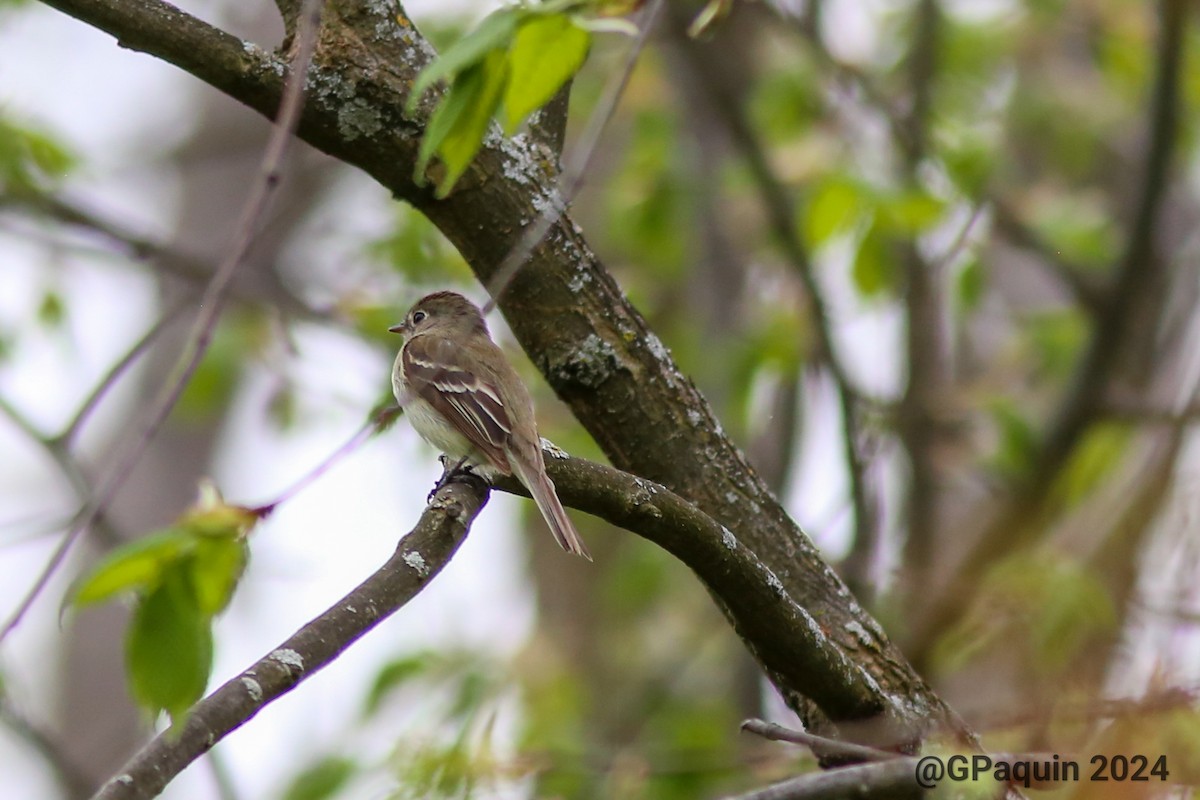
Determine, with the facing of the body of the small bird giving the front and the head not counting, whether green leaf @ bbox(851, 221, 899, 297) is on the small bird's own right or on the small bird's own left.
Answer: on the small bird's own right

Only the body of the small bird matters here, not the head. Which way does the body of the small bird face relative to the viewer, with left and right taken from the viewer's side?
facing away from the viewer and to the left of the viewer

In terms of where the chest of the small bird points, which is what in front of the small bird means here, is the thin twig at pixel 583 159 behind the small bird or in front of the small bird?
behind

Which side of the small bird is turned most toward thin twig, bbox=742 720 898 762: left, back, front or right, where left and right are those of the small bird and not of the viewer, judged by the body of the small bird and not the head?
back
